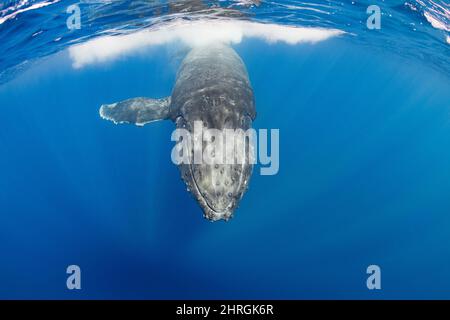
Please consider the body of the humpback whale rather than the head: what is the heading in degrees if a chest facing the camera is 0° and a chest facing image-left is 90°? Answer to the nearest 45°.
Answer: approximately 0°
